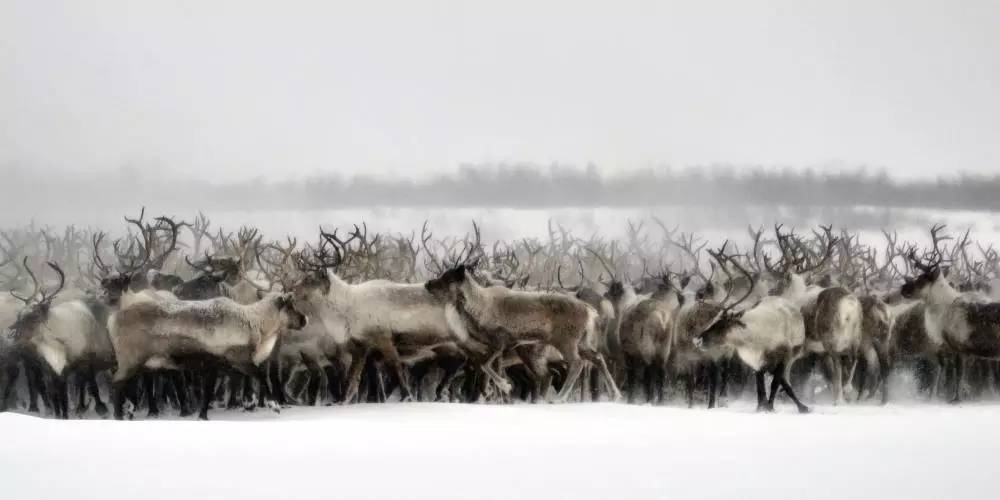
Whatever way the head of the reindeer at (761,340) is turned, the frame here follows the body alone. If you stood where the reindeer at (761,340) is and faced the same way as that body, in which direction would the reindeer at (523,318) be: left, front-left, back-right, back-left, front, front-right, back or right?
front-right

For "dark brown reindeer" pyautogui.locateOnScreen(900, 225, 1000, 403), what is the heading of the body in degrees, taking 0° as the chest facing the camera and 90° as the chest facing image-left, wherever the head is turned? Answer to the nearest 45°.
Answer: approximately 90°

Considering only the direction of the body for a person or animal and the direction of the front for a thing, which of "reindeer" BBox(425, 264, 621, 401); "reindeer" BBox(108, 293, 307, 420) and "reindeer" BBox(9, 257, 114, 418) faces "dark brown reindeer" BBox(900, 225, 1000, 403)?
"reindeer" BBox(108, 293, 307, 420)

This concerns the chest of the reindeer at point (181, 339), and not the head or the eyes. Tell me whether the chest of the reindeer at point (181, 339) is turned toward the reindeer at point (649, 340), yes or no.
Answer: yes

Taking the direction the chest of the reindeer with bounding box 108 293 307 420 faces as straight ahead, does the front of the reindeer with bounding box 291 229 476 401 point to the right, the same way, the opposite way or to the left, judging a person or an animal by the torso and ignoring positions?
the opposite way

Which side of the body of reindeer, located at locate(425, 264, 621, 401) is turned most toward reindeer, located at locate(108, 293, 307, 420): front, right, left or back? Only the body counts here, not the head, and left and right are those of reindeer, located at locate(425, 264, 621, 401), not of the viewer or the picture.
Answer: front

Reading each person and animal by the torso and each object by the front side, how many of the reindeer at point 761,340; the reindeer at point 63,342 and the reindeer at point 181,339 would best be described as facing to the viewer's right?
1

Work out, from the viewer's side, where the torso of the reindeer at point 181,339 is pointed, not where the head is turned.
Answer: to the viewer's right

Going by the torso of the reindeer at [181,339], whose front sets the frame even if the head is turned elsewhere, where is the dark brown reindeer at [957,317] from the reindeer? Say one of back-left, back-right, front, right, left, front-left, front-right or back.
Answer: front

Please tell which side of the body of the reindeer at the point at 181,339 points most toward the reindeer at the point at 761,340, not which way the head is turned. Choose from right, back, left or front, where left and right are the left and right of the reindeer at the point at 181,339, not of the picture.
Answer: front

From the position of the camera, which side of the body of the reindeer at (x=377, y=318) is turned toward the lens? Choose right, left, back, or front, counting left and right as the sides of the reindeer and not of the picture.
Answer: left

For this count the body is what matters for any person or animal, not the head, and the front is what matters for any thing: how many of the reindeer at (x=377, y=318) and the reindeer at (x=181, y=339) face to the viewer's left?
1

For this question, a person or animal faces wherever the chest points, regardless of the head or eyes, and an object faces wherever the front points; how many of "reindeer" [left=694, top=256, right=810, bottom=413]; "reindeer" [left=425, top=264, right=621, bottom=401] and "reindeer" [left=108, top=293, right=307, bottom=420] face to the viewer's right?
1

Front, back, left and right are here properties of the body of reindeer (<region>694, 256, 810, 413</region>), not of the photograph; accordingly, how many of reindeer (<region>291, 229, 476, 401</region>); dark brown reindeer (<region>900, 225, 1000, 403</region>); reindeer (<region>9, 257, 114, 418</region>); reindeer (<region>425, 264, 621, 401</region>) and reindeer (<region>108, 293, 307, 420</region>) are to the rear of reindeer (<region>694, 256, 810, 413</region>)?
1

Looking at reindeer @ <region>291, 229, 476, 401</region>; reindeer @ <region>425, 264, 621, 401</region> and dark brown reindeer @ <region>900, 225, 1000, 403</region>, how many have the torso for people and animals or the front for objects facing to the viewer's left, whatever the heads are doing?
3

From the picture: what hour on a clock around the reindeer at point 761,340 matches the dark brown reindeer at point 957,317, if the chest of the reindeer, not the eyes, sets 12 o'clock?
The dark brown reindeer is roughly at 6 o'clock from the reindeer.
